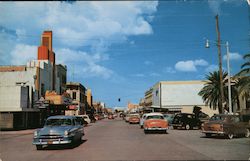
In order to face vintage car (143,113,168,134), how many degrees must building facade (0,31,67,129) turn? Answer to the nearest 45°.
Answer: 0° — it already faces it

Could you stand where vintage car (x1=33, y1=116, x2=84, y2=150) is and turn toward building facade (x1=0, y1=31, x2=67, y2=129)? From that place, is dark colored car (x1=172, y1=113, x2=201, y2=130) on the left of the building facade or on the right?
right

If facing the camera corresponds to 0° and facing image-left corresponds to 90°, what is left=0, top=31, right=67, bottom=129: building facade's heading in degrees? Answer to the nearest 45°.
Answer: approximately 315°
